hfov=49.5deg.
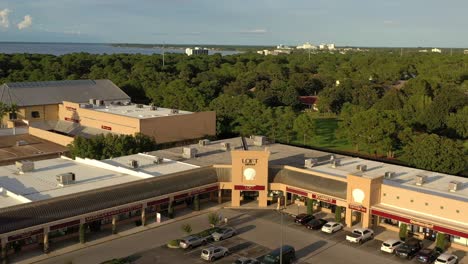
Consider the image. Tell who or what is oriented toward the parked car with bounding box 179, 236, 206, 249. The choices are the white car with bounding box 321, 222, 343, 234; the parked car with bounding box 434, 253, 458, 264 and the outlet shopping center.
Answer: the outlet shopping center

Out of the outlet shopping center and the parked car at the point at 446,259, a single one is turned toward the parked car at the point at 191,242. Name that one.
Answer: the outlet shopping center

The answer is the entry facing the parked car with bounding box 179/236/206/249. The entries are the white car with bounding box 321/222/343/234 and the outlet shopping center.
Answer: the outlet shopping center

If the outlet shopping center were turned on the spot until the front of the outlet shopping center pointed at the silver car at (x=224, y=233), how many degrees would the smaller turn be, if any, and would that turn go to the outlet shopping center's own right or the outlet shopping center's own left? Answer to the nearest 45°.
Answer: approximately 45° to the outlet shopping center's own left

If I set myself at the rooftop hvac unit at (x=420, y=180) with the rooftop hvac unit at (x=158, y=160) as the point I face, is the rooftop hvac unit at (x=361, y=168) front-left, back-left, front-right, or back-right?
front-right

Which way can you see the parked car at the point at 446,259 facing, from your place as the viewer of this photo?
facing away from the viewer and to the right of the viewer

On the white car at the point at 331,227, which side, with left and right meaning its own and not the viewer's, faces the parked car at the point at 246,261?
back

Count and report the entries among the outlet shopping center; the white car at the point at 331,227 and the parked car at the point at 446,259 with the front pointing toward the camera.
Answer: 1

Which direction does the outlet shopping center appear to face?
toward the camera

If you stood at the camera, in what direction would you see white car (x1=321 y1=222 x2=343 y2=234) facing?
facing away from the viewer and to the right of the viewer

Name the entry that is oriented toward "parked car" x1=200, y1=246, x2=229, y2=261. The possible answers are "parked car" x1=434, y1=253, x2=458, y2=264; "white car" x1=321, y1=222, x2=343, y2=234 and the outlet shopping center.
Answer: the outlet shopping center

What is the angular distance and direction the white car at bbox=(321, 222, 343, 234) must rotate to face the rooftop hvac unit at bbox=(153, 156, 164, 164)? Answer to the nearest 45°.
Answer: approximately 135° to its left
